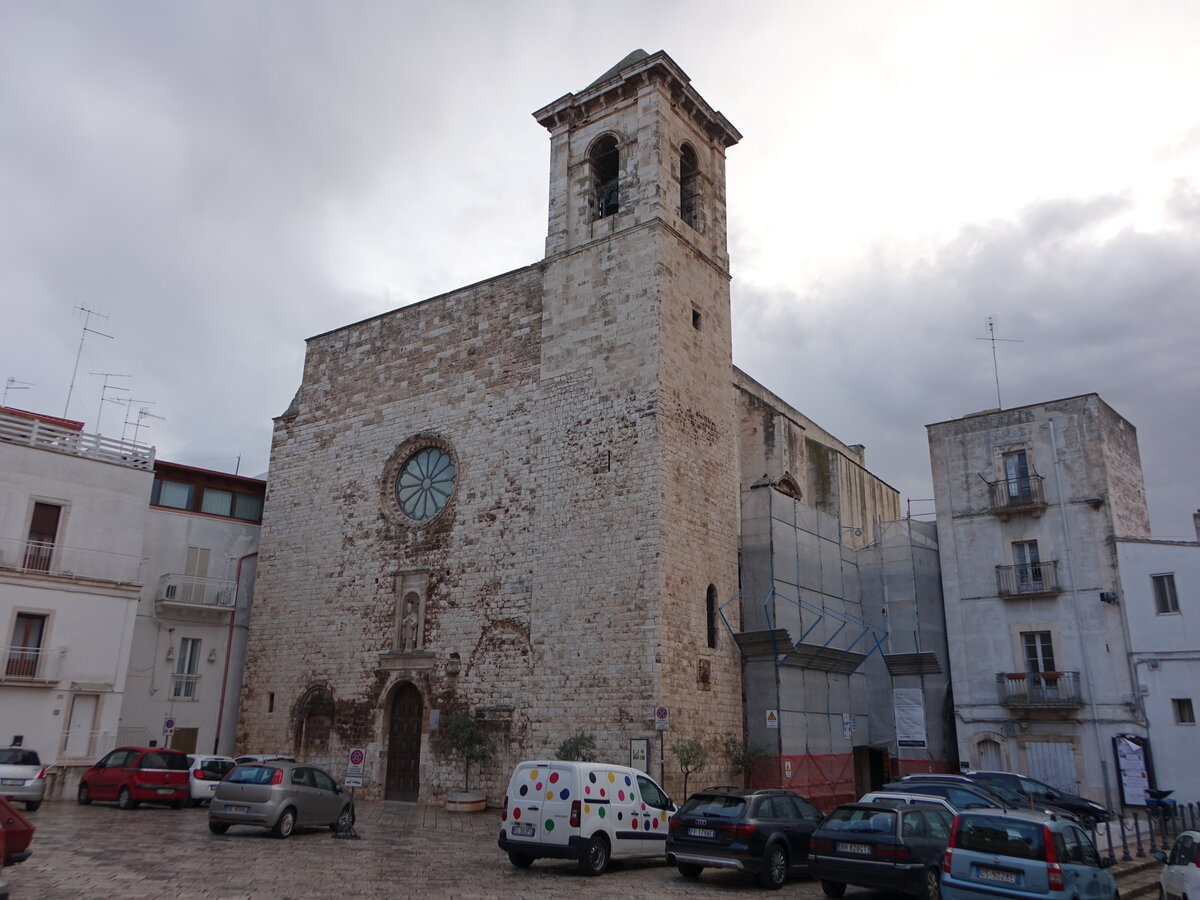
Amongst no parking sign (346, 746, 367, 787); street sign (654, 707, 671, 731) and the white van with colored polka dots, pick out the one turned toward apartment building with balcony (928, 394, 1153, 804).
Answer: the white van with colored polka dots

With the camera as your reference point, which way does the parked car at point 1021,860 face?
facing away from the viewer and to the right of the viewer

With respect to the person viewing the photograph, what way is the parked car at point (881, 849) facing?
facing away from the viewer and to the right of the viewer

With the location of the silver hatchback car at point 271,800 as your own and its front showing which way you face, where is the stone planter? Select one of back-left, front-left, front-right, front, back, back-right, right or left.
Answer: front

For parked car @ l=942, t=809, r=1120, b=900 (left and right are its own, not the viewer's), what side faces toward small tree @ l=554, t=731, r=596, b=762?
left

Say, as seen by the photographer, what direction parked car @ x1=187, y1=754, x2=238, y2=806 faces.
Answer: facing away from the viewer and to the left of the viewer

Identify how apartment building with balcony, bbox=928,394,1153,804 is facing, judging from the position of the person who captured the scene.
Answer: facing the viewer and to the left of the viewer

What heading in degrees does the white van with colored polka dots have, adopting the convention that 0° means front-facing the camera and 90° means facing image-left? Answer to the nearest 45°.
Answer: approximately 225°

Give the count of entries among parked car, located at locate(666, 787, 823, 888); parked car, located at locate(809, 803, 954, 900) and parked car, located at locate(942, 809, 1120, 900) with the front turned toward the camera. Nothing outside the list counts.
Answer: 0

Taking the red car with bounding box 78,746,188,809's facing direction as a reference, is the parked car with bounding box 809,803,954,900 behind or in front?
behind

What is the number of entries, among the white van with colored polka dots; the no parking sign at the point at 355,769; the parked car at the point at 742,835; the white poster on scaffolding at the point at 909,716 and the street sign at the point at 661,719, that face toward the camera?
3

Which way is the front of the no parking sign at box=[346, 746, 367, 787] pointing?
toward the camera

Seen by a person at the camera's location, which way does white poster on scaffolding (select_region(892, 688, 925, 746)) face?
facing the viewer

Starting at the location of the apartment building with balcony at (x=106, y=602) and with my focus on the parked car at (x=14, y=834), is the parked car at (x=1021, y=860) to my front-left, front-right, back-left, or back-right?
front-left

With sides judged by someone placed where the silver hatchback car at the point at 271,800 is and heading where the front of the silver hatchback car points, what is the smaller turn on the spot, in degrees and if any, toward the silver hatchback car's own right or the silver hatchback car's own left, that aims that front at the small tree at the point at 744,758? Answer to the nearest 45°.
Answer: approximately 45° to the silver hatchback car's own right

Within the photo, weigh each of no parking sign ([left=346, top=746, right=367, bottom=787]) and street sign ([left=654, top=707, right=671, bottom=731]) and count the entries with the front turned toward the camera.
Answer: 2
